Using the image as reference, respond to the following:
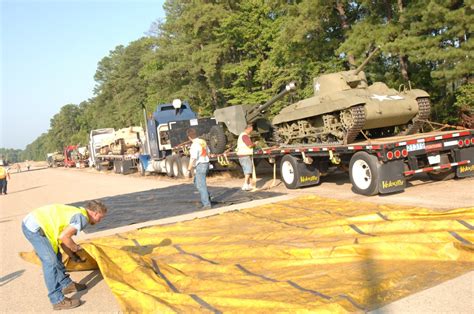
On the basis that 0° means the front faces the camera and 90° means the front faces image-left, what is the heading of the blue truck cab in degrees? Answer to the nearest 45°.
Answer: approximately 135°

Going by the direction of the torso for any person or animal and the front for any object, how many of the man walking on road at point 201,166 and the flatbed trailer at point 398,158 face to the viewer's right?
0

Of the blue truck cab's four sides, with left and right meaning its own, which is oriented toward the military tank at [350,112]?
back
